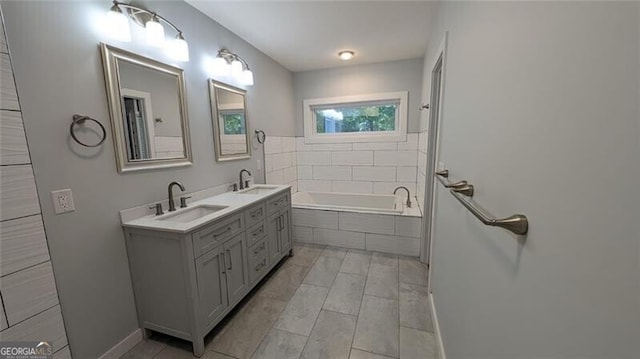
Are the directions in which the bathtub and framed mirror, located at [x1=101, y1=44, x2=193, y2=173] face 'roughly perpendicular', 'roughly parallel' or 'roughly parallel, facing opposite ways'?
roughly perpendicular

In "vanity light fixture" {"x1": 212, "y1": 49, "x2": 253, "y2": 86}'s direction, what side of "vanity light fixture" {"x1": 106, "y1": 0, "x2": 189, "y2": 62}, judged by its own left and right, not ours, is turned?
left

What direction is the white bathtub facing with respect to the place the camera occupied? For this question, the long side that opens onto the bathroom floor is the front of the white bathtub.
facing the viewer

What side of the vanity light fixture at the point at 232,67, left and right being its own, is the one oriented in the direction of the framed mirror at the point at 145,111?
right

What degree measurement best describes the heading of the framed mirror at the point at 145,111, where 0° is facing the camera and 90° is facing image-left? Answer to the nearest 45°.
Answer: approximately 315°

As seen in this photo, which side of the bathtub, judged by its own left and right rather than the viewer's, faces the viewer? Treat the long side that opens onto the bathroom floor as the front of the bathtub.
front

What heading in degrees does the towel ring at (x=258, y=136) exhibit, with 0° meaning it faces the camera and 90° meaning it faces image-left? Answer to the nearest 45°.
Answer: approximately 315°

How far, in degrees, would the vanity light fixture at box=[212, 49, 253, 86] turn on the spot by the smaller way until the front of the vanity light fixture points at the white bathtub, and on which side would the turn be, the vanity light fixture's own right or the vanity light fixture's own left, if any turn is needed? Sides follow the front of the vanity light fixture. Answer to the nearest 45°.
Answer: approximately 90° to the vanity light fixture's own left

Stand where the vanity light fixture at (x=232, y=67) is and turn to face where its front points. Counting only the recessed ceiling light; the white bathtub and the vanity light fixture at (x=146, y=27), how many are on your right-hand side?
1

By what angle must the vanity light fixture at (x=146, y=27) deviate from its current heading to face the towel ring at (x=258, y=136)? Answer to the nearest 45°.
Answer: approximately 90° to its left
